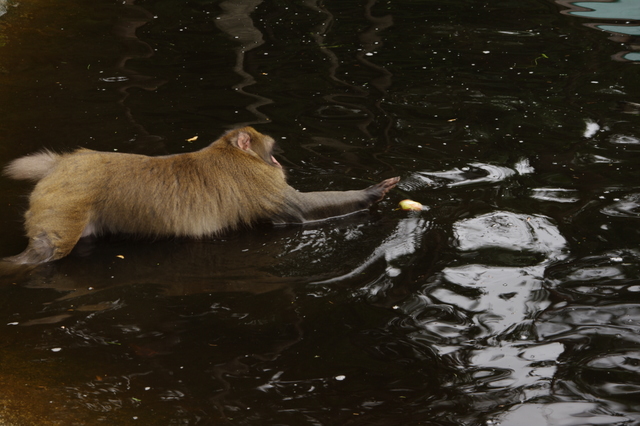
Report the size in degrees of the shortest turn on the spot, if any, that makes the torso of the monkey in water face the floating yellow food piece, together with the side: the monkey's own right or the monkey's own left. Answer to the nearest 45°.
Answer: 0° — it already faces it

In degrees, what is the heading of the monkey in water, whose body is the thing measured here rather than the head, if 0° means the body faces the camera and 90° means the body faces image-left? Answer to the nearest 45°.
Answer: approximately 270°
